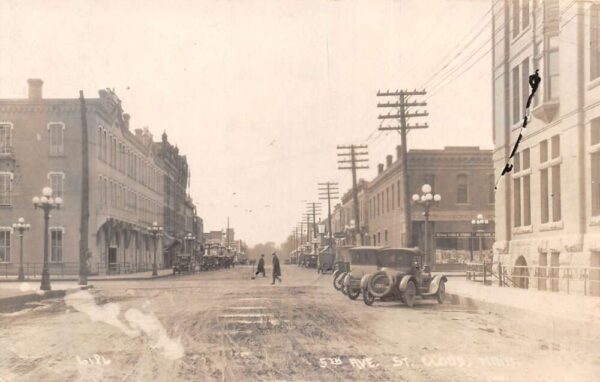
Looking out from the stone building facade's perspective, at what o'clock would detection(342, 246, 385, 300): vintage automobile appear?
The vintage automobile is roughly at 12 o'clock from the stone building facade.

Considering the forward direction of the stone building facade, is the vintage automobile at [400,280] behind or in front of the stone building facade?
in front

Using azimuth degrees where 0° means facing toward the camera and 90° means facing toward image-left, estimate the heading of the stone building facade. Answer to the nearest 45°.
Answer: approximately 45°

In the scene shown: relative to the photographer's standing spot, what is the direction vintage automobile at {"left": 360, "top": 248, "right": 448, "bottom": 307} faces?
facing away from the viewer and to the right of the viewer
